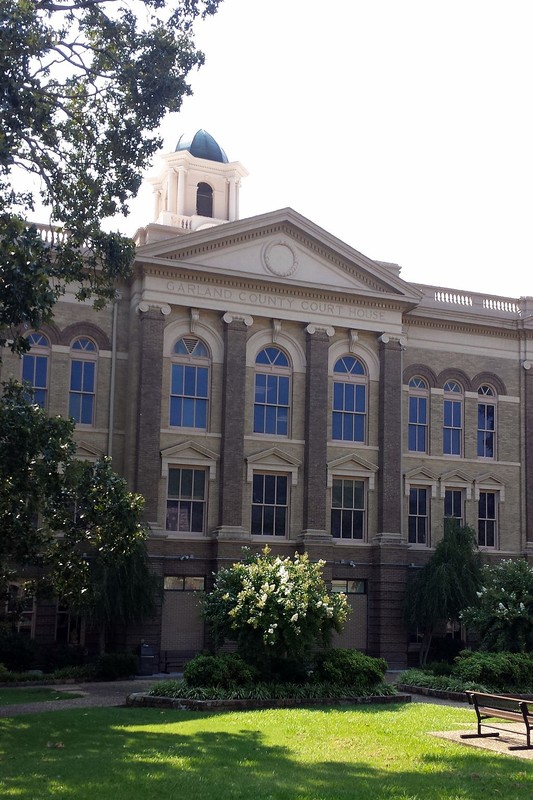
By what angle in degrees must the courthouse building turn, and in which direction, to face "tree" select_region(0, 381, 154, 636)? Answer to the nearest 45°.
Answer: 0° — it already faces it

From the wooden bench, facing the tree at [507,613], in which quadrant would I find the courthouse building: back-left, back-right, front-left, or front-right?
front-left

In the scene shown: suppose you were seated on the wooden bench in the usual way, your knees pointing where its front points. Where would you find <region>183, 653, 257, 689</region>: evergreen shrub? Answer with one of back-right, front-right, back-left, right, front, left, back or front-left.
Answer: left

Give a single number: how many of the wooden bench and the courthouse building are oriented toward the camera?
1

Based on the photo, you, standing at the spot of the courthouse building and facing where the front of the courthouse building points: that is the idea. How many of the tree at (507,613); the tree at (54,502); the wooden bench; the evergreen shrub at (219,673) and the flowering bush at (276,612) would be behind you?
0

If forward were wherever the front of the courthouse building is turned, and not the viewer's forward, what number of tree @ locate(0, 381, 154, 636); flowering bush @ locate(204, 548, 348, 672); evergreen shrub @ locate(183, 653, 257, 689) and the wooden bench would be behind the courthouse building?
0

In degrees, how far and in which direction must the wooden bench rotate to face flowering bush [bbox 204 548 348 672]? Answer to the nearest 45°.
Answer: approximately 90° to its left

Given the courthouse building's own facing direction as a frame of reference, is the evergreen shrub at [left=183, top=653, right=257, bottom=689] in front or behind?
in front

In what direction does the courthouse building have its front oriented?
toward the camera

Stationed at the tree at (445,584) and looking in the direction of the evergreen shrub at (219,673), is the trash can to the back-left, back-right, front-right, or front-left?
front-right

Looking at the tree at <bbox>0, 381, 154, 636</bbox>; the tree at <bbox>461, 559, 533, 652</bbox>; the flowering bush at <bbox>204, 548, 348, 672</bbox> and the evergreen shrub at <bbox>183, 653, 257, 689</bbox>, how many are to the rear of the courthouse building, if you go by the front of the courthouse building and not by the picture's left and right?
0

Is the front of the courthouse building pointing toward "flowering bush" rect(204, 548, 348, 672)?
yes

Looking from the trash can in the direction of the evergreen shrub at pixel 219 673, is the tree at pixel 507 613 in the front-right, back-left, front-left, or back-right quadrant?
front-left

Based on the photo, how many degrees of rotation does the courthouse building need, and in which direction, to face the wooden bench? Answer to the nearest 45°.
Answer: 0° — it already faces it
